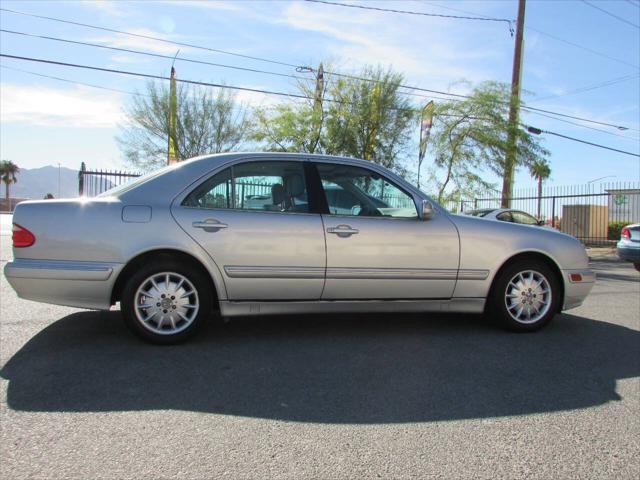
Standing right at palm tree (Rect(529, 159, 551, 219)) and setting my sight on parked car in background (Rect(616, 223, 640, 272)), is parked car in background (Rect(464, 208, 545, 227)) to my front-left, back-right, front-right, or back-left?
front-right

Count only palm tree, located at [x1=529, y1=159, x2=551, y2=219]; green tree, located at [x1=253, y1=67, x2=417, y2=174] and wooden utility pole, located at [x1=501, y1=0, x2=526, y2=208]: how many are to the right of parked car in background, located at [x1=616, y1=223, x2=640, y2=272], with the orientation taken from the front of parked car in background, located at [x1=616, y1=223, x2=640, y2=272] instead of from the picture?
0

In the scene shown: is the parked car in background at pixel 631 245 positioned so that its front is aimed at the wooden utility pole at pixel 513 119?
no

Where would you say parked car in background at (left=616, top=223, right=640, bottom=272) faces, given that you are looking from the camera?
facing away from the viewer and to the right of the viewer

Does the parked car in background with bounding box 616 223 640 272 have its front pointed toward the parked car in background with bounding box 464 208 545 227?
no

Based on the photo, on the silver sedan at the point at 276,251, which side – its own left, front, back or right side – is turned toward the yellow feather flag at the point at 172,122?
left

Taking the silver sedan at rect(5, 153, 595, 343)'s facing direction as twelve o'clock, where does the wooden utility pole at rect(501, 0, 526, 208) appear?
The wooden utility pole is roughly at 10 o'clock from the silver sedan.

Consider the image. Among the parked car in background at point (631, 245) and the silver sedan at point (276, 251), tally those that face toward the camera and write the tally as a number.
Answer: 0

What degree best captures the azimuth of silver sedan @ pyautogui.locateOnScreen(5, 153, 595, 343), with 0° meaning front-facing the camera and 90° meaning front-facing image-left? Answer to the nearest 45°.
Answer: approximately 270°

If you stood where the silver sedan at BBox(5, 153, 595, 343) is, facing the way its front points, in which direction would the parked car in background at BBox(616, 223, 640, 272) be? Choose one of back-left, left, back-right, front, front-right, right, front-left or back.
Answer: front-left

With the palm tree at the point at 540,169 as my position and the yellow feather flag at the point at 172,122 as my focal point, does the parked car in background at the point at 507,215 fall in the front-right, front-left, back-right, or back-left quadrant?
front-left

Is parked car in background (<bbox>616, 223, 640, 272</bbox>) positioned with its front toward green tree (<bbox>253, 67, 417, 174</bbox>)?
no

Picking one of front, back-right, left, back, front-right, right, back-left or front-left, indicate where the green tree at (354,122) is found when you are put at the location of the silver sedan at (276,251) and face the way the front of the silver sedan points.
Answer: left

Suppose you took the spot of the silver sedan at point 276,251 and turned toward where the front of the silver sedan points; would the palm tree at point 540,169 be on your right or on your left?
on your left

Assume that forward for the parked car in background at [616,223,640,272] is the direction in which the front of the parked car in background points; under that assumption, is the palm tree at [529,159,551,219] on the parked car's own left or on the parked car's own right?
on the parked car's own left
